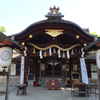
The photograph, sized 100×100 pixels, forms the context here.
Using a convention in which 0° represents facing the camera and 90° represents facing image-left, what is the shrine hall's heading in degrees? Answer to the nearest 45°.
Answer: approximately 0°

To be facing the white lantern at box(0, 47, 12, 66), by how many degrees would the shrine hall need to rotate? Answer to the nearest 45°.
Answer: approximately 45° to its right
